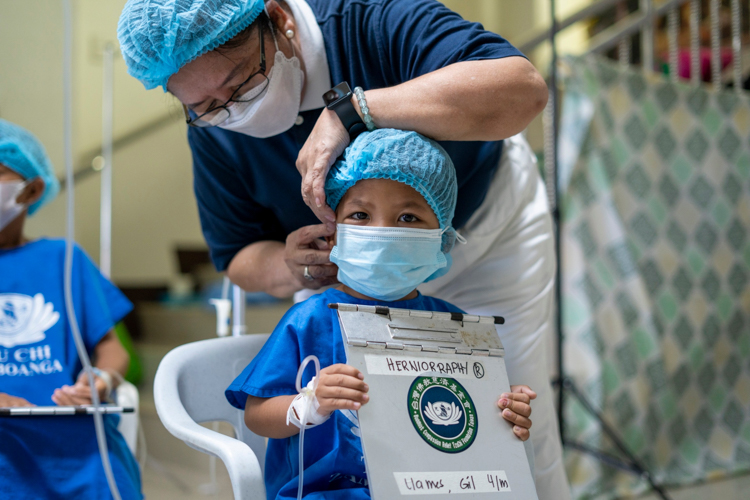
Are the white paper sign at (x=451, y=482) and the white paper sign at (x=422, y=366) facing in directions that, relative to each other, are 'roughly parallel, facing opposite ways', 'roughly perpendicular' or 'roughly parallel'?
roughly parallel

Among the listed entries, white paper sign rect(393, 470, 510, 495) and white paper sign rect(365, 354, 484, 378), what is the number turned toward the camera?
2

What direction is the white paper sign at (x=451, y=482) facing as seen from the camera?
toward the camera

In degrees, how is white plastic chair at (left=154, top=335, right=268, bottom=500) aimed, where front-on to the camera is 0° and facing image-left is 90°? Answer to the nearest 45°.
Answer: approximately 315°

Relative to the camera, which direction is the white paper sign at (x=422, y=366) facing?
toward the camera

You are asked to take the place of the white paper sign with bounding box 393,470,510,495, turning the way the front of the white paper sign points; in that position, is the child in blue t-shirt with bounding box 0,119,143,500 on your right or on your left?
on your right

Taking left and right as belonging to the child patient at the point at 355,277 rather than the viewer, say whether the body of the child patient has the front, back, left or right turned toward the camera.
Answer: front

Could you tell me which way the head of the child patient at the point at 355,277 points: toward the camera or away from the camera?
toward the camera
